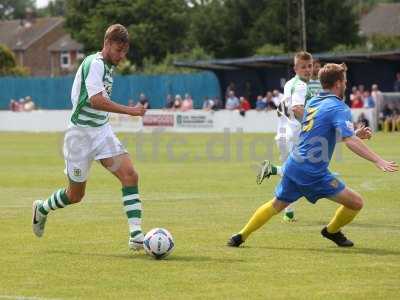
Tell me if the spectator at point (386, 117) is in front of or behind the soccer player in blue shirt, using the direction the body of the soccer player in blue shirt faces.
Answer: in front

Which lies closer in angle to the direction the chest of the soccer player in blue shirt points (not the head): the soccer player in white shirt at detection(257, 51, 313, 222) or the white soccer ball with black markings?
the soccer player in white shirt

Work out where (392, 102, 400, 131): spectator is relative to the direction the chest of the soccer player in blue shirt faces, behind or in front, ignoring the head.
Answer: in front
